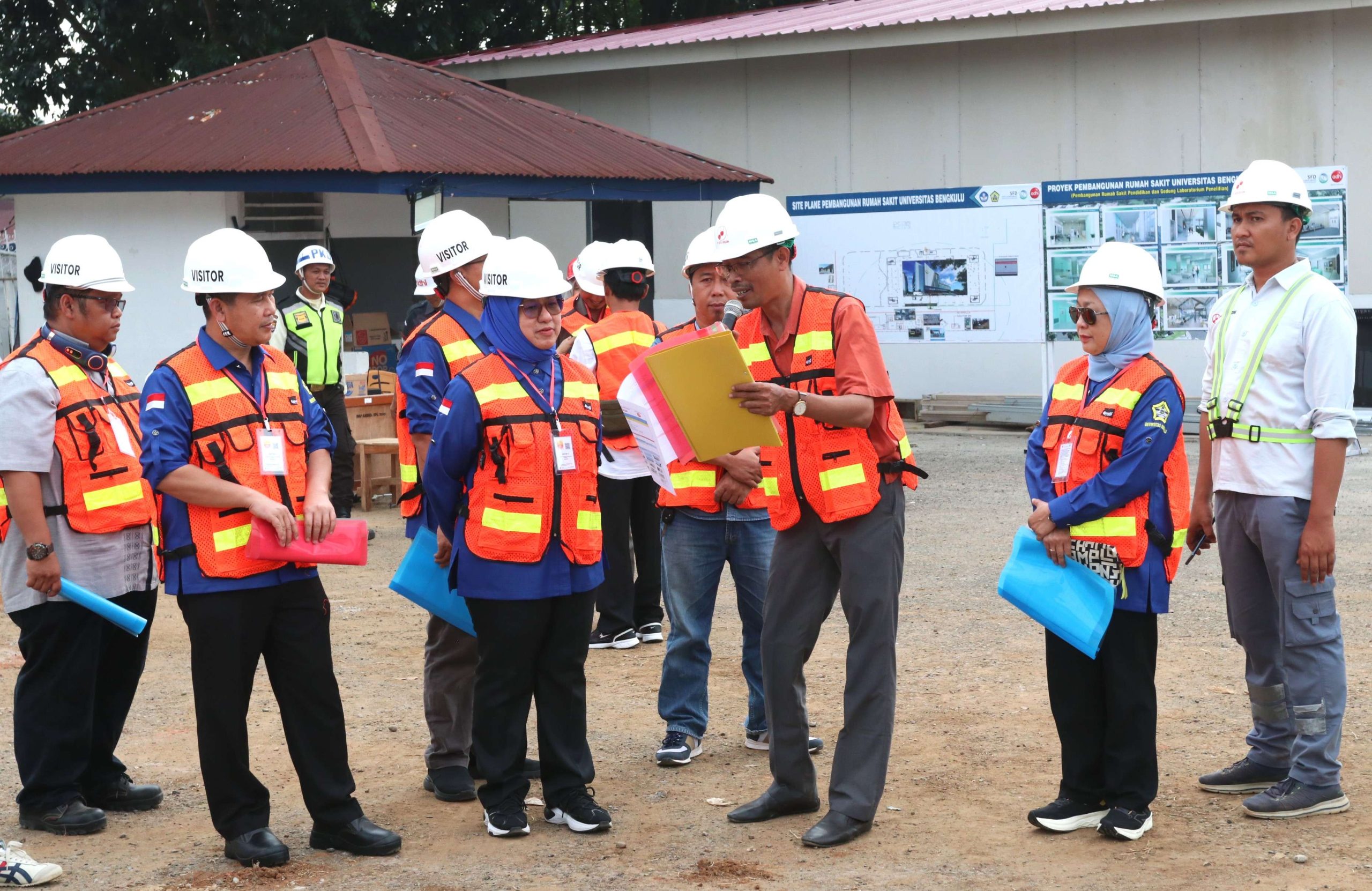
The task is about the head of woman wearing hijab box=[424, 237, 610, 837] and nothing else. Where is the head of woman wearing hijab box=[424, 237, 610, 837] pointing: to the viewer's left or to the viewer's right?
to the viewer's right

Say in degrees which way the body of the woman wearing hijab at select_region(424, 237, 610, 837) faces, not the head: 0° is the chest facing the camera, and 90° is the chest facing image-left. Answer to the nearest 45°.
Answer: approximately 315°

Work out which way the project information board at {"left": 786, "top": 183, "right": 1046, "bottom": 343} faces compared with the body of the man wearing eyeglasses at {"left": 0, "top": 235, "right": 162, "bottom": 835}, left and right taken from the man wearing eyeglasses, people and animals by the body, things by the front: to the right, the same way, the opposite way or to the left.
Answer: to the right

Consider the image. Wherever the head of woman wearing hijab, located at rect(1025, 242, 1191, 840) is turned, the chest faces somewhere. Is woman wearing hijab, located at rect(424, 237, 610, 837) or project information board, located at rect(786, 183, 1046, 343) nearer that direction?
the woman wearing hijab

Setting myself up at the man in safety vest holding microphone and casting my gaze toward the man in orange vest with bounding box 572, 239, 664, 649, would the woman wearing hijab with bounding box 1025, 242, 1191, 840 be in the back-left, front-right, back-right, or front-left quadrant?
back-right

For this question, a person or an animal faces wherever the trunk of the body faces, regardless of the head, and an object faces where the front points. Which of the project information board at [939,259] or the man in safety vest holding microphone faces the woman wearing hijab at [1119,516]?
the project information board

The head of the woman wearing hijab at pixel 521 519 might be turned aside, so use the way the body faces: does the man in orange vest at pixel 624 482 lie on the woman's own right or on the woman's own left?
on the woman's own left

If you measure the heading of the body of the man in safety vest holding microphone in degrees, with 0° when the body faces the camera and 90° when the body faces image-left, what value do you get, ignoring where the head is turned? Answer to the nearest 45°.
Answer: approximately 45°
